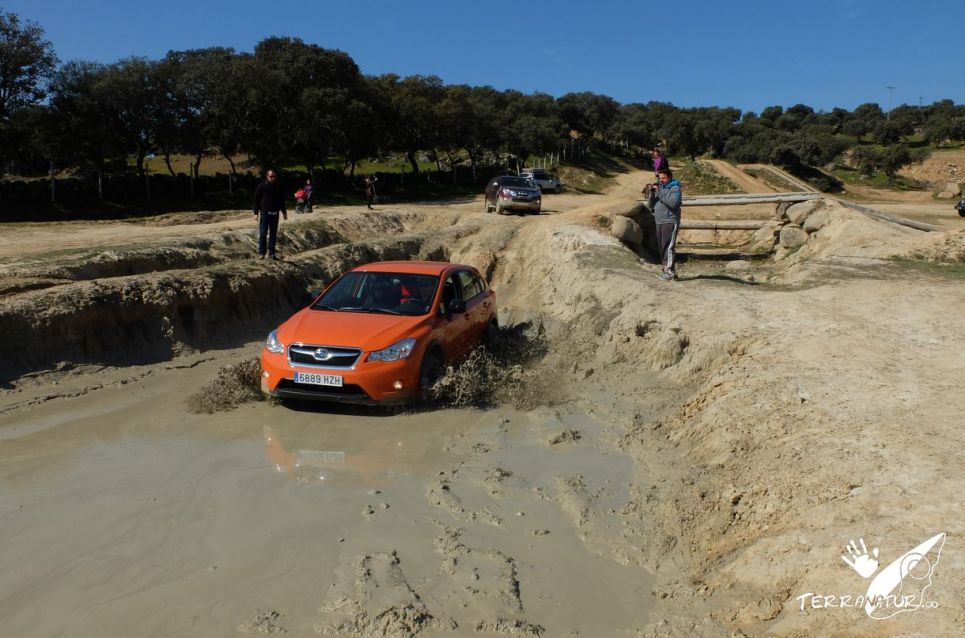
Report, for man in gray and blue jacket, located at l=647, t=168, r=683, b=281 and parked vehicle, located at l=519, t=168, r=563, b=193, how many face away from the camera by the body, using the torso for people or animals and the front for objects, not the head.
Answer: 0

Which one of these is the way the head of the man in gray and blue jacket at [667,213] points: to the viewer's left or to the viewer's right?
to the viewer's left

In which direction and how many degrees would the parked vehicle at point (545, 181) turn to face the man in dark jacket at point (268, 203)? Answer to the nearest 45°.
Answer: approximately 45° to its right

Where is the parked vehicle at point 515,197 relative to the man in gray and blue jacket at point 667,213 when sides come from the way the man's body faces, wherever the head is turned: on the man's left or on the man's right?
on the man's right

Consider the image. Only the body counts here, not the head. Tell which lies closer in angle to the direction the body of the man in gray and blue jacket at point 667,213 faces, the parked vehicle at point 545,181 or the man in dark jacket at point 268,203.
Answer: the man in dark jacket

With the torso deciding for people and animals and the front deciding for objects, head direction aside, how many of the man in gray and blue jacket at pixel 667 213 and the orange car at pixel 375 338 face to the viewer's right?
0

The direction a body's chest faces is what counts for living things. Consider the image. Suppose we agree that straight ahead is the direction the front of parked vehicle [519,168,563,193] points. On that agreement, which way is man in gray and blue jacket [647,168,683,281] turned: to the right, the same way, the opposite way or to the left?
to the right

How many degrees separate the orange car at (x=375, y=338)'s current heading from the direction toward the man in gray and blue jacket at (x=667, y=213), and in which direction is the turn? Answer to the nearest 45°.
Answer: approximately 180°

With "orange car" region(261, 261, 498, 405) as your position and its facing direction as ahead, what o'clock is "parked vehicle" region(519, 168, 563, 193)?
The parked vehicle is roughly at 5 o'clock from the orange car.

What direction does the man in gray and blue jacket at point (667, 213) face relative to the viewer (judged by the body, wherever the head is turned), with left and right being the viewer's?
facing the viewer and to the left of the viewer
